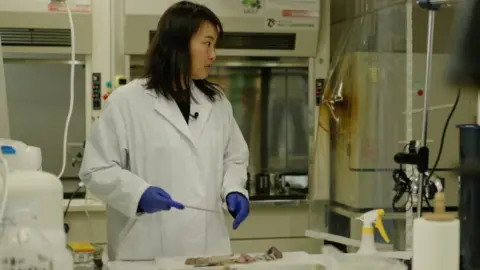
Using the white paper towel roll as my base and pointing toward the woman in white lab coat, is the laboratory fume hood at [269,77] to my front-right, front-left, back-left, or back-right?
front-right

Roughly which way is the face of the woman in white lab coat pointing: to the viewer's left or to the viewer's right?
to the viewer's right

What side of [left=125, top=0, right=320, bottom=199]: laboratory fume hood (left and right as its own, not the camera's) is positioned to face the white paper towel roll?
front

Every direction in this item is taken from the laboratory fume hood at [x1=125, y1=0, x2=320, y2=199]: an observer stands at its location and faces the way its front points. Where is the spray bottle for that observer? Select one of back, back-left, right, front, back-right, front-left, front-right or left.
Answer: front

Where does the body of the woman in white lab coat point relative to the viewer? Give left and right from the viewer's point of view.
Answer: facing the viewer and to the right of the viewer

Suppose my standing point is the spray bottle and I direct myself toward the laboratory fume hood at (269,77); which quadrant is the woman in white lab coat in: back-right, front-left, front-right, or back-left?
front-left

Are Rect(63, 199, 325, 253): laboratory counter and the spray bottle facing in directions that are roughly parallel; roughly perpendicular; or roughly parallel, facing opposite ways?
roughly perpendicular

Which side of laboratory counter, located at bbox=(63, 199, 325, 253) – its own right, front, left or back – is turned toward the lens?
front

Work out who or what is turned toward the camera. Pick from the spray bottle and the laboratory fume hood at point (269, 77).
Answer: the laboratory fume hood

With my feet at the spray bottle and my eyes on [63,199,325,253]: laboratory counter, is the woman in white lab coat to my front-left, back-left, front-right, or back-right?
front-left

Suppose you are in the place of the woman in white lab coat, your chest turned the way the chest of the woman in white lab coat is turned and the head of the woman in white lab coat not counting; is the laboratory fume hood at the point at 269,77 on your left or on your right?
on your left

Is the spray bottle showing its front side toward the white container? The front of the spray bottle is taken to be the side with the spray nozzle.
yes

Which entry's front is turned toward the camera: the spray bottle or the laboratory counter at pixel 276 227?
the laboratory counter
